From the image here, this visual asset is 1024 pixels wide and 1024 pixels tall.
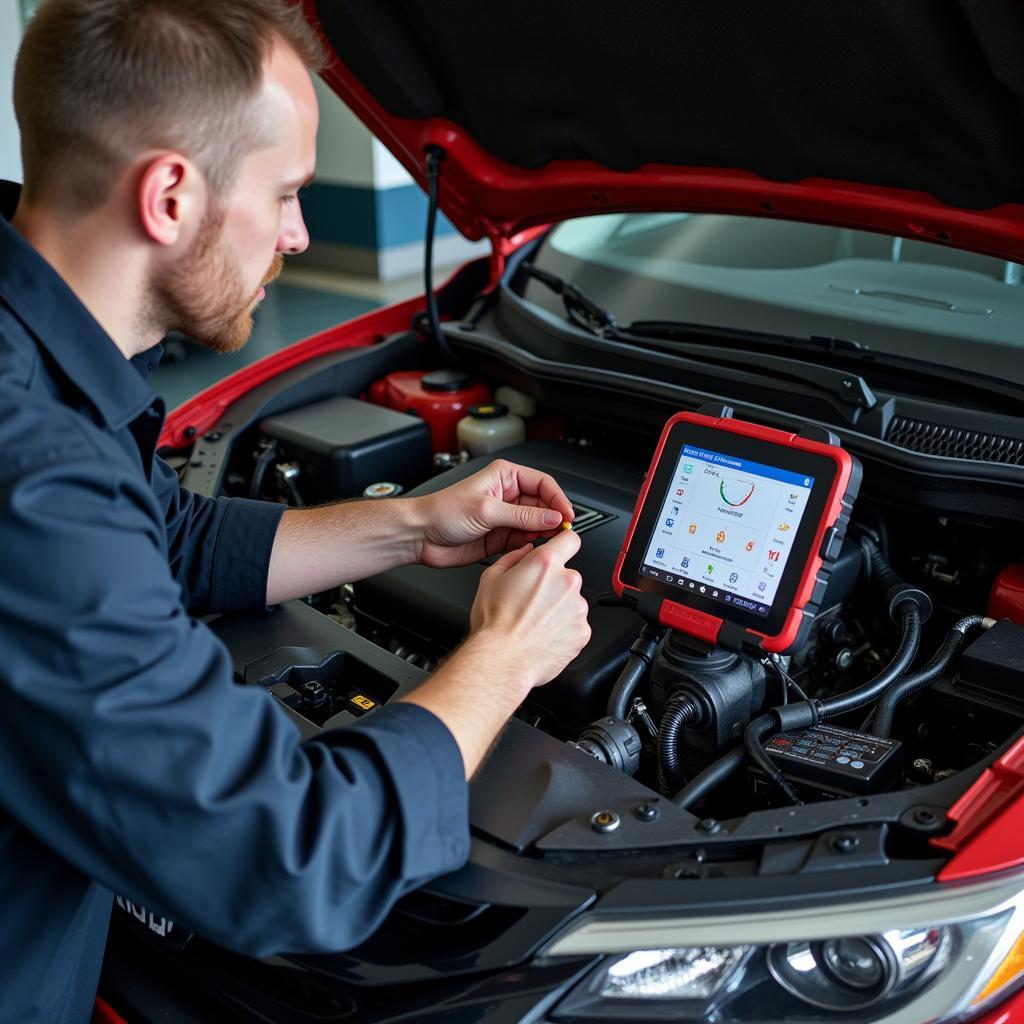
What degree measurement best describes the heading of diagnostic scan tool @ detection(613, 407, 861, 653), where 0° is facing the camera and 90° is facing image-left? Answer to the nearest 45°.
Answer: approximately 45°

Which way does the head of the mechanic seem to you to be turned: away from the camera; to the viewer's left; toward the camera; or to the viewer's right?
to the viewer's right

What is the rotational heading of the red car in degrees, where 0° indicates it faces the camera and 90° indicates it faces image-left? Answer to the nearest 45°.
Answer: approximately 45°
